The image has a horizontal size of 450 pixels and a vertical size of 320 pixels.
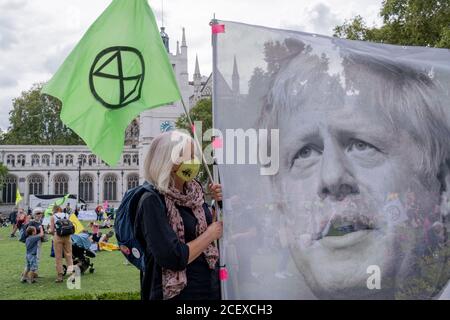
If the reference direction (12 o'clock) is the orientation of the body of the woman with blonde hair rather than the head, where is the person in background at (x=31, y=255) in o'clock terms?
The person in background is roughly at 7 o'clock from the woman with blonde hair.

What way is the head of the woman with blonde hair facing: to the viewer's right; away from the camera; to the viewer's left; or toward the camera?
to the viewer's right

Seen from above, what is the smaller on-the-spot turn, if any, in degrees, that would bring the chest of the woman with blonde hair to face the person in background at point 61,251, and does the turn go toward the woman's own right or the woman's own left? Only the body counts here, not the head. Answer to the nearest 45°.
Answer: approximately 135° to the woman's own left

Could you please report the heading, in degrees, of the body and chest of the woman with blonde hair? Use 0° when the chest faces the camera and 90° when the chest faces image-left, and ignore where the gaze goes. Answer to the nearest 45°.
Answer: approximately 315°

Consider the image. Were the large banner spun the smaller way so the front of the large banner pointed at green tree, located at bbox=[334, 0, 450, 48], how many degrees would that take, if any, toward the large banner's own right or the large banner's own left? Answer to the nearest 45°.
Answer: approximately 180°

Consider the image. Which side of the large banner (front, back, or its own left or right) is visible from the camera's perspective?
front

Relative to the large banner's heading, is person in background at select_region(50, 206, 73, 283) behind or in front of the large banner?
behind
